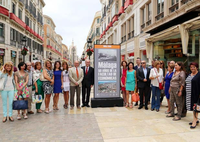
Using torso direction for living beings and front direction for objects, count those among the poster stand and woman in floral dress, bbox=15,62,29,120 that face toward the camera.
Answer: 2

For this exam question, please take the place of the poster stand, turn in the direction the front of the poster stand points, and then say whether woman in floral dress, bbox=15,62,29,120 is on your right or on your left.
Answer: on your right

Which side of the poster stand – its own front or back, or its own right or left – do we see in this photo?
front

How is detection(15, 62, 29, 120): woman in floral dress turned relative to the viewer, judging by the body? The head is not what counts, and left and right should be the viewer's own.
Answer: facing the viewer

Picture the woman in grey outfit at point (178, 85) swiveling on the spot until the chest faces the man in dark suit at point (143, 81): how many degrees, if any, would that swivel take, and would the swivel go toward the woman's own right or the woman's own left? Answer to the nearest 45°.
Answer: approximately 90° to the woman's own right

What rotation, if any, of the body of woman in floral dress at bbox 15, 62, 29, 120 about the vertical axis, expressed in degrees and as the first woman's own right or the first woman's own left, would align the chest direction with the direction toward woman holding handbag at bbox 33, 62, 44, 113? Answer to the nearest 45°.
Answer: approximately 135° to the first woman's own left

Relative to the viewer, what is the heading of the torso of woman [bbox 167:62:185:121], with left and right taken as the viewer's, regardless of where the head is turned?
facing the viewer and to the left of the viewer

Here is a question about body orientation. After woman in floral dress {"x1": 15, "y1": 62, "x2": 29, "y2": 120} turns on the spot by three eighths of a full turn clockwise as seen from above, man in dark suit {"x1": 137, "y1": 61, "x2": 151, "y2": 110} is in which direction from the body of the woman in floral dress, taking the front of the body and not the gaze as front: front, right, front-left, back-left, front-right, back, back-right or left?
back-right

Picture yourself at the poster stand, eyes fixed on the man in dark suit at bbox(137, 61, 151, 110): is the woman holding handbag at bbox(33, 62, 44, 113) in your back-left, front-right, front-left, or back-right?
back-right

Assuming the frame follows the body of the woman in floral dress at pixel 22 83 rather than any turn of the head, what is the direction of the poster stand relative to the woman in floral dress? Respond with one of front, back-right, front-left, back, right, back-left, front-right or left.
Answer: left

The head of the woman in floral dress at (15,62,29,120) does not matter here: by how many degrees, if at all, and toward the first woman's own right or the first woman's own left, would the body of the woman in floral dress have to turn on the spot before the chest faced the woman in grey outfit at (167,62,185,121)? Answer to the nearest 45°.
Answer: approximately 45° to the first woman's own left
